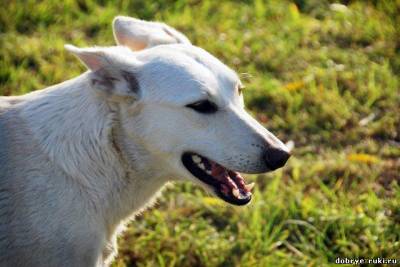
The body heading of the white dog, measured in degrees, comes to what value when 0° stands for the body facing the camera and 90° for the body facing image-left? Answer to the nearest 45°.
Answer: approximately 270°
